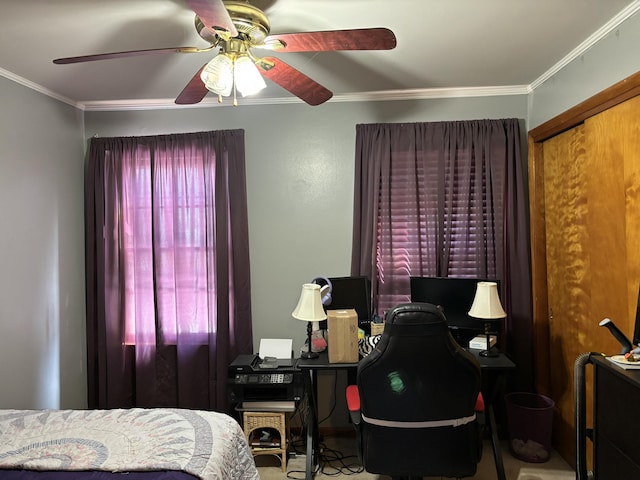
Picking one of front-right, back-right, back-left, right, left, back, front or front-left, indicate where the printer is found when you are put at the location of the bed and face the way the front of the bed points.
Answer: front-left

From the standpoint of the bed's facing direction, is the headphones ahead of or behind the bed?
ahead

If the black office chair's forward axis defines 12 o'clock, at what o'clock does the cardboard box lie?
The cardboard box is roughly at 11 o'clock from the black office chair.

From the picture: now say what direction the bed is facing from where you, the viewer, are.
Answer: facing to the right of the viewer

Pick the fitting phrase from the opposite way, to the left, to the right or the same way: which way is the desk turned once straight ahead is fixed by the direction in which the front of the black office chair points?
the opposite way

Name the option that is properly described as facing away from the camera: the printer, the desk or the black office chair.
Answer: the black office chair

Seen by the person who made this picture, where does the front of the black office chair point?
facing away from the viewer

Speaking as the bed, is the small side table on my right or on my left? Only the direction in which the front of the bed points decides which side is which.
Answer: on my left

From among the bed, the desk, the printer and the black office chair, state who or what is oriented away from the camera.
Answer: the black office chair

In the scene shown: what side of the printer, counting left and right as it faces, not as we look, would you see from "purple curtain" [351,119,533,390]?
left

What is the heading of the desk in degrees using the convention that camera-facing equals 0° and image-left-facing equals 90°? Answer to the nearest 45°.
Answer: approximately 0°
